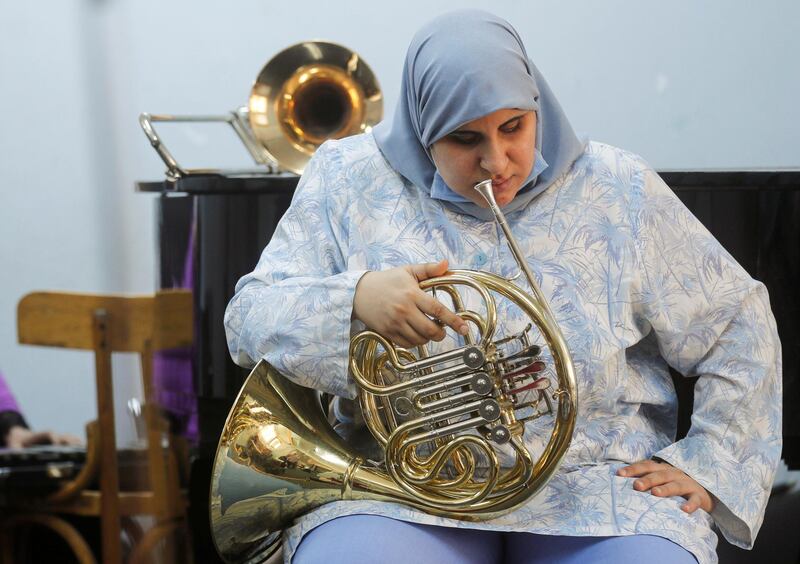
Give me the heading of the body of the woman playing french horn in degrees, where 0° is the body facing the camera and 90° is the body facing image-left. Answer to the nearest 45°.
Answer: approximately 0°

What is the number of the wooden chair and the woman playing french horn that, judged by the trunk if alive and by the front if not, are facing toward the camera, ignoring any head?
1

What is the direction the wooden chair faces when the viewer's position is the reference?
facing away from the viewer and to the left of the viewer

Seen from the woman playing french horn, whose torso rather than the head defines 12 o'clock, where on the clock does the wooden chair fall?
The wooden chair is roughly at 4 o'clock from the woman playing french horn.
